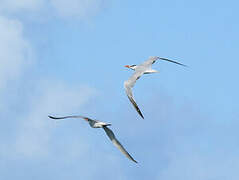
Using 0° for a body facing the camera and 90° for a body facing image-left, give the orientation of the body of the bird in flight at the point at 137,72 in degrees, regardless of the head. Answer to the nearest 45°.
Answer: approximately 90°
